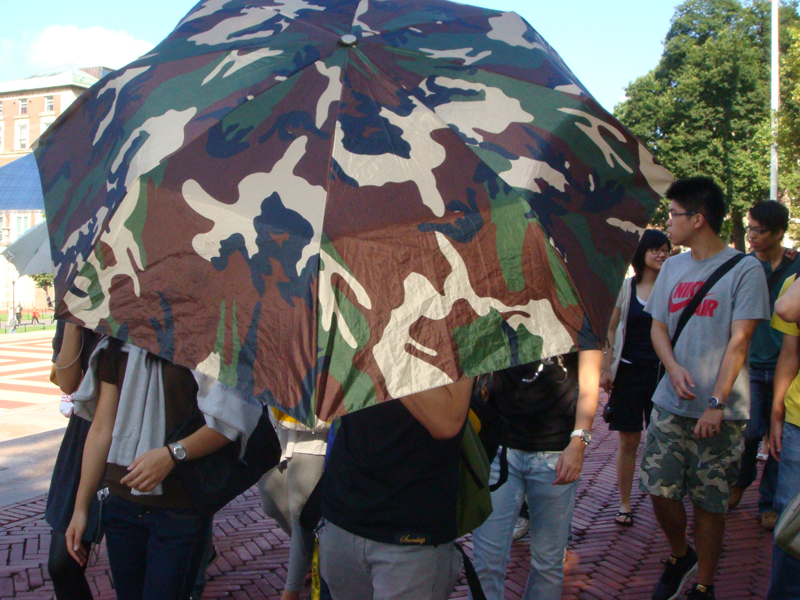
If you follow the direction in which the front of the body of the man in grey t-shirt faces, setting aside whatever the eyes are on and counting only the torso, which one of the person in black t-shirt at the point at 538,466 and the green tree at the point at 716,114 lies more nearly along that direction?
the person in black t-shirt

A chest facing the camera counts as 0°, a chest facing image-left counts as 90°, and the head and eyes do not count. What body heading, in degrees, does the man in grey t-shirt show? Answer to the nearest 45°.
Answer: approximately 45°

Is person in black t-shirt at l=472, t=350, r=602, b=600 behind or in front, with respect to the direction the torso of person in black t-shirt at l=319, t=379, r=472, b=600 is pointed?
behind

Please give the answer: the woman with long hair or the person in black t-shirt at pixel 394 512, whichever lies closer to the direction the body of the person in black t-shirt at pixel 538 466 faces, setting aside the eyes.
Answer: the person in black t-shirt

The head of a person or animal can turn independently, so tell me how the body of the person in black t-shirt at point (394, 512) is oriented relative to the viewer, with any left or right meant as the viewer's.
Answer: facing the viewer and to the left of the viewer

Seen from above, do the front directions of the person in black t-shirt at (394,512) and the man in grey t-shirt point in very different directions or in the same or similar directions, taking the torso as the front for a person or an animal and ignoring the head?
same or similar directions

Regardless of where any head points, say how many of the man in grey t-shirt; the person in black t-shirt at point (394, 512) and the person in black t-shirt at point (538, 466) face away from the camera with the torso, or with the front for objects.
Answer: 0

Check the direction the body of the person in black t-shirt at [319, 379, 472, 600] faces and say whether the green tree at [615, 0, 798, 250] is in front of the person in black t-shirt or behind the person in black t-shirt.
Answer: behind

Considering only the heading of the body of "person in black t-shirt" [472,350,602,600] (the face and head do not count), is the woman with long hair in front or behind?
behind

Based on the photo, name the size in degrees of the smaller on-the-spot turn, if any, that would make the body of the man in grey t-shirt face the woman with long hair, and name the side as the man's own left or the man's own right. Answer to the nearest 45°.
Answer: approximately 135° to the man's own right

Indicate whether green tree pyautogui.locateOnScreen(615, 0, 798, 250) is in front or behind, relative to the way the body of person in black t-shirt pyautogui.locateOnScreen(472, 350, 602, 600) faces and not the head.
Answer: behind

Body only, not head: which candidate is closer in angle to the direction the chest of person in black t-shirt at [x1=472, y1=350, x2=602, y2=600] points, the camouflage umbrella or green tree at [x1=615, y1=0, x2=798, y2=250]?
the camouflage umbrella

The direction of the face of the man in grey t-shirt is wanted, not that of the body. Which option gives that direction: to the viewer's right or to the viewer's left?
to the viewer's left
